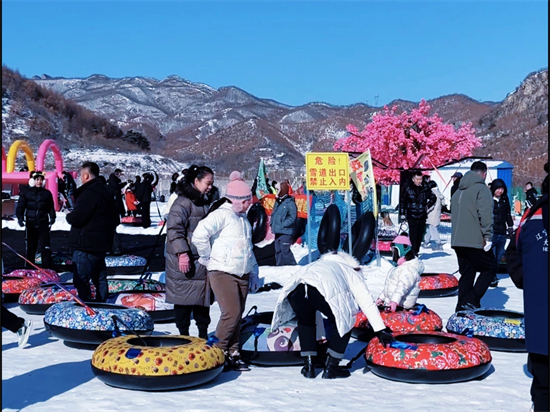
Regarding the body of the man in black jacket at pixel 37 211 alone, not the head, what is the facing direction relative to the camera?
toward the camera

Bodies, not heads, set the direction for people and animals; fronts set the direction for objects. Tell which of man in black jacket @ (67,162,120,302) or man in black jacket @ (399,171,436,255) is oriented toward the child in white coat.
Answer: man in black jacket @ (399,171,436,255)

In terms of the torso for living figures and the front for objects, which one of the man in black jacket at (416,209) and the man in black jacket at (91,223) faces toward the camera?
the man in black jacket at (416,209)

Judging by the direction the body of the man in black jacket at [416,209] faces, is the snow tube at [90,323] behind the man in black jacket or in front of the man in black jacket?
in front

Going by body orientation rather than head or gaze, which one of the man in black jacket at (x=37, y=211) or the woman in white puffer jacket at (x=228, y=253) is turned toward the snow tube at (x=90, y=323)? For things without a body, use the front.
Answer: the man in black jacket

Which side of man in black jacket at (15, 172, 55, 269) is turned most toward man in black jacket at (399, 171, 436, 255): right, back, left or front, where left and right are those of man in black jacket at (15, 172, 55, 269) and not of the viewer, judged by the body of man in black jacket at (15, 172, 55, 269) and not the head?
left

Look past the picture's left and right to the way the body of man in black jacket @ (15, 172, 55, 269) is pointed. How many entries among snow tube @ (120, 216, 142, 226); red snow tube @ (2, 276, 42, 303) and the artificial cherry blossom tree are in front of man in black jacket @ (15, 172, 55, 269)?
1

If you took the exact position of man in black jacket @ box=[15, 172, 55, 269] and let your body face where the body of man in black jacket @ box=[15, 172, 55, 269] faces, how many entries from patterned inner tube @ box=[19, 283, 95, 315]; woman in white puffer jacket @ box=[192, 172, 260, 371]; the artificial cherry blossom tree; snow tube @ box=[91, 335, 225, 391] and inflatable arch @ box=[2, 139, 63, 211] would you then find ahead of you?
3

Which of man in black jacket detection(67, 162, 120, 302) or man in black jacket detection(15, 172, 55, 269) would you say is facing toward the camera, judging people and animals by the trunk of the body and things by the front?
man in black jacket detection(15, 172, 55, 269)

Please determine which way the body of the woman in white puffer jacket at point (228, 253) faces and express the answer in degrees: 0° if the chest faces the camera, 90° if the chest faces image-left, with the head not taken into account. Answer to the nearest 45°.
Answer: approximately 315°

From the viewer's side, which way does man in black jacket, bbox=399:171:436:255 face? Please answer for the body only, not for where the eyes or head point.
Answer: toward the camera

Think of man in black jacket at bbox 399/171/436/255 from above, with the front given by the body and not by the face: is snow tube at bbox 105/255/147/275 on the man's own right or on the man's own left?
on the man's own right

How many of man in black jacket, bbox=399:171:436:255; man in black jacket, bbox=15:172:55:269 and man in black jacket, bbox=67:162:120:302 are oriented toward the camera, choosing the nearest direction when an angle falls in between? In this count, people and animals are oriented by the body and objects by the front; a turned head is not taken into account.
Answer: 2

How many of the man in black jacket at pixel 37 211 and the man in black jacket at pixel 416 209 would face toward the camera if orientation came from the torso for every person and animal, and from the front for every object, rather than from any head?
2

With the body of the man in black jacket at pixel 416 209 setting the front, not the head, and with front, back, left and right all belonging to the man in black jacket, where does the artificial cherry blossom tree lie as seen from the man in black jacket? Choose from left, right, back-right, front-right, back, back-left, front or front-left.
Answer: back

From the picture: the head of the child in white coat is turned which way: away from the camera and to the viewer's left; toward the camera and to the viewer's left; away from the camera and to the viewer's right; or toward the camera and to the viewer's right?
away from the camera and to the viewer's left
